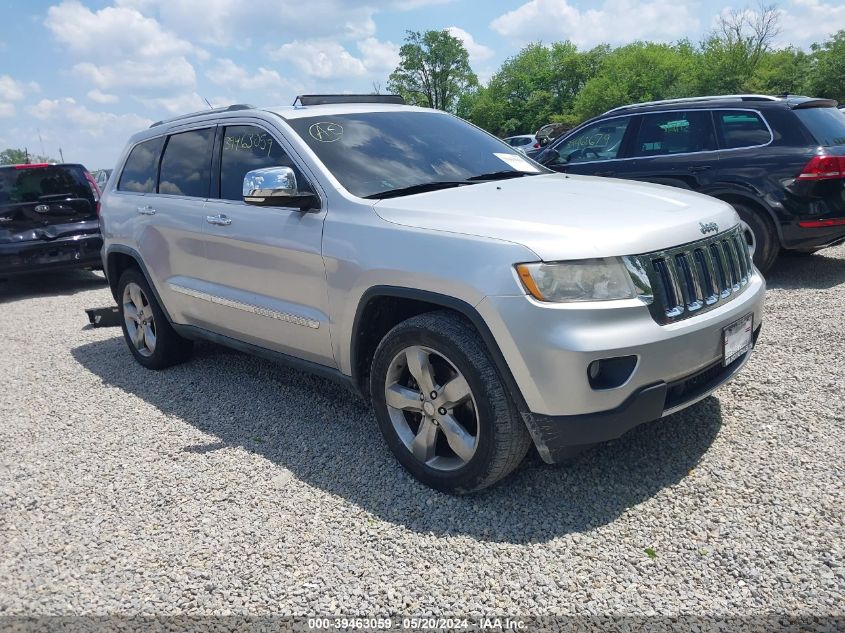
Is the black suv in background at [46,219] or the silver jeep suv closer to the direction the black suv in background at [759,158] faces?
the black suv in background

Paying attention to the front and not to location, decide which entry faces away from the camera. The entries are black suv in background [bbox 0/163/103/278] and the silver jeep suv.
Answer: the black suv in background

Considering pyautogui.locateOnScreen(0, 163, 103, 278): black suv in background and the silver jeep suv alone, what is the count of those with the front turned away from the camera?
1

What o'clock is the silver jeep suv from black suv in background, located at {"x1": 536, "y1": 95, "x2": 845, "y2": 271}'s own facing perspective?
The silver jeep suv is roughly at 8 o'clock from the black suv in background.

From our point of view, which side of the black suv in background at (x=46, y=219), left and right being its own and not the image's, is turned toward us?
back

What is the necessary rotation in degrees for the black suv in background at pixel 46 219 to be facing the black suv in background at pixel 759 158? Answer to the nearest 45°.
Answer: approximately 135° to its right

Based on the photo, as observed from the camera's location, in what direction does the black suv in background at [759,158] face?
facing away from the viewer and to the left of the viewer

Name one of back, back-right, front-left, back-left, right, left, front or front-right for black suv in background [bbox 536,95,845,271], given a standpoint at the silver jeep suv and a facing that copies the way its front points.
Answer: left

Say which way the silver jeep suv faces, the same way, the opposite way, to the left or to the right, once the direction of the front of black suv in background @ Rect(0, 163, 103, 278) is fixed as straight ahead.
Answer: the opposite way

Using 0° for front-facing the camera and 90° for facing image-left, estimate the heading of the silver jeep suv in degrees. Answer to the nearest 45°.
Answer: approximately 315°

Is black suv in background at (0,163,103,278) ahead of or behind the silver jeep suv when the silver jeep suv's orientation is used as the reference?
behind
